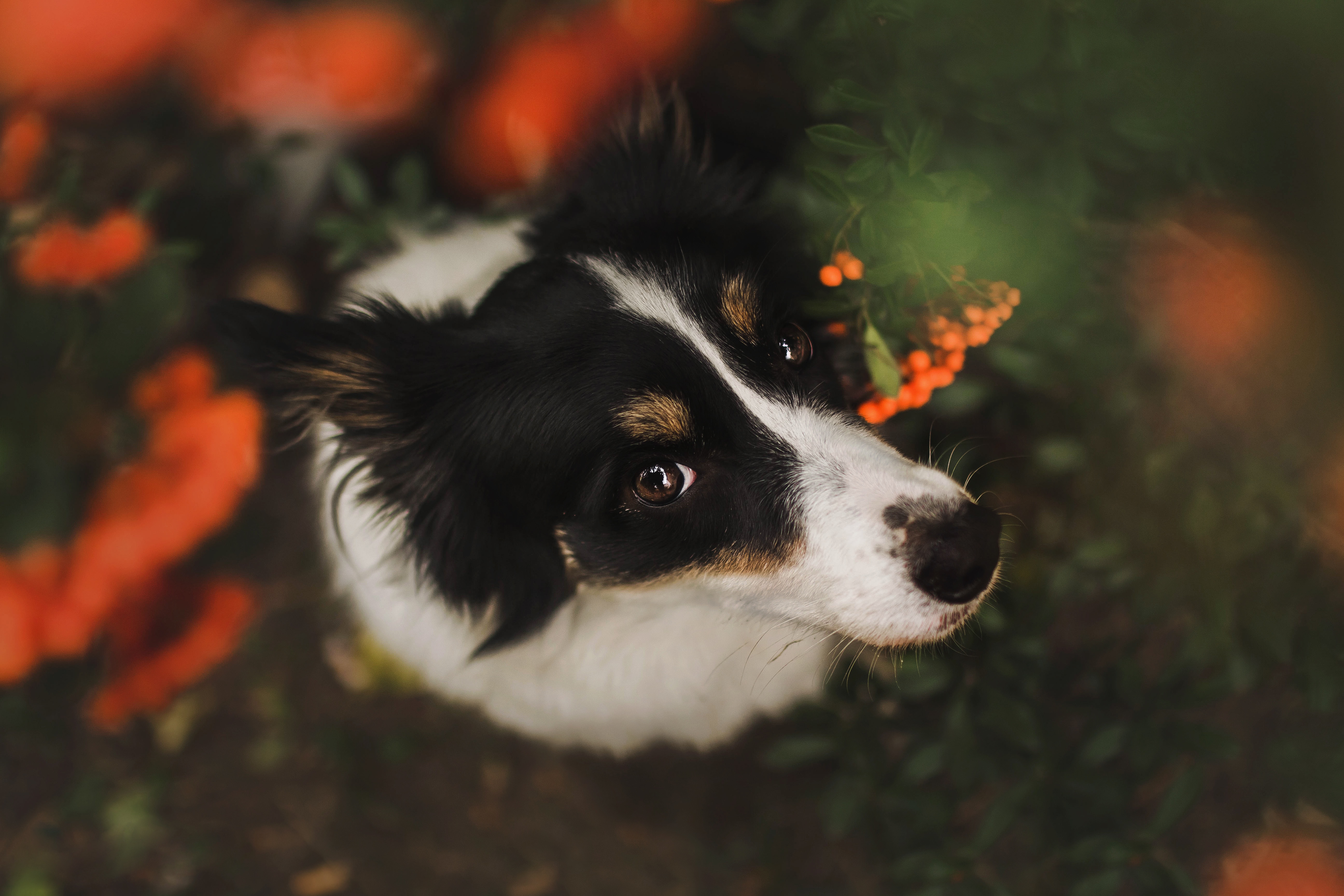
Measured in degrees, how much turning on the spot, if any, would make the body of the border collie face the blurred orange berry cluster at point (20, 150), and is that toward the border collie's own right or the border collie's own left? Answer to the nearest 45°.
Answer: approximately 180°

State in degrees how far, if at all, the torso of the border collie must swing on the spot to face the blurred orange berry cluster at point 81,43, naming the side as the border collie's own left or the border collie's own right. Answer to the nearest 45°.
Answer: approximately 180°

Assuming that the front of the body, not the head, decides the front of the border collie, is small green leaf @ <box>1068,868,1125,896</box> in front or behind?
in front

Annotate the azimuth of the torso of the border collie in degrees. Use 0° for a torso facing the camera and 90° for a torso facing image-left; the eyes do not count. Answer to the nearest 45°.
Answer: approximately 315°
